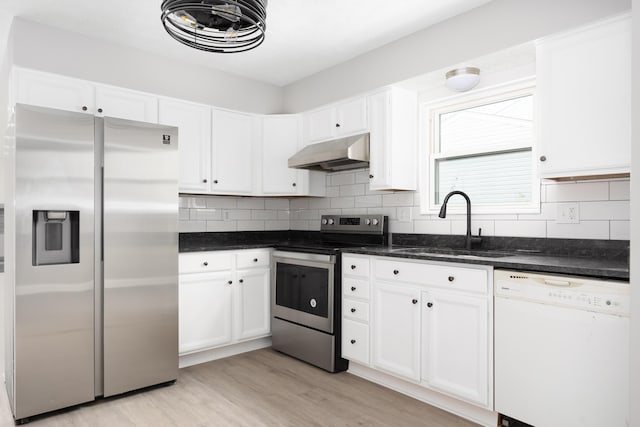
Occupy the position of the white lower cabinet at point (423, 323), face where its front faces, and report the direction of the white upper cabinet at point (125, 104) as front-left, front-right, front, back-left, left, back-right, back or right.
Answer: front-right

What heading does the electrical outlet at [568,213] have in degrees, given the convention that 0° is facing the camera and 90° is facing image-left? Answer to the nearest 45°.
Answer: approximately 0°

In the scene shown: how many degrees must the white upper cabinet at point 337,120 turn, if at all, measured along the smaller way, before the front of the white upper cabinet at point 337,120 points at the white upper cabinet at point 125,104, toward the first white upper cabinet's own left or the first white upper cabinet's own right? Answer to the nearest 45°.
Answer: approximately 45° to the first white upper cabinet's own right

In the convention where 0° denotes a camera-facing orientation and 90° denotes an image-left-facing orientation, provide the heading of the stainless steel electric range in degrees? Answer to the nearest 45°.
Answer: approximately 45°

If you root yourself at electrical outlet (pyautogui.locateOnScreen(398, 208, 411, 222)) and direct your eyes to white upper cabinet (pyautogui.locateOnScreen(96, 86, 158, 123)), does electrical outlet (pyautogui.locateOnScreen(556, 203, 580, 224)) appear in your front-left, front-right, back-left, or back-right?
back-left

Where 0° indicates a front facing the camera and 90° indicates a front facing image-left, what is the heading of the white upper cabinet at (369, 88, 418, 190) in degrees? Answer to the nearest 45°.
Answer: approximately 45°

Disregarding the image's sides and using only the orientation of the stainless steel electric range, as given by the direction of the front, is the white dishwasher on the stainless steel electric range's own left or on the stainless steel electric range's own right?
on the stainless steel electric range's own left

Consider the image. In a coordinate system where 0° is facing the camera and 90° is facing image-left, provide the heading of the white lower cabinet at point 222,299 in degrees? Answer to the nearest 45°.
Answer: approximately 315°

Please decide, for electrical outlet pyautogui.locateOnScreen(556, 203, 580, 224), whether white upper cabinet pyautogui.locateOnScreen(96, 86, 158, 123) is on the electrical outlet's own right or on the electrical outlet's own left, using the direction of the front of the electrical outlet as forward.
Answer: on the electrical outlet's own right
